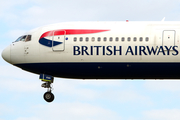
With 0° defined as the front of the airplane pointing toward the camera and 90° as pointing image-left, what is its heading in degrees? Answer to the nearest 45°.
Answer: approximately 90°
